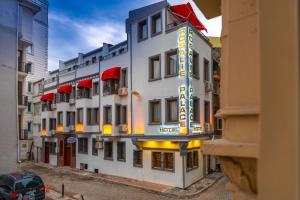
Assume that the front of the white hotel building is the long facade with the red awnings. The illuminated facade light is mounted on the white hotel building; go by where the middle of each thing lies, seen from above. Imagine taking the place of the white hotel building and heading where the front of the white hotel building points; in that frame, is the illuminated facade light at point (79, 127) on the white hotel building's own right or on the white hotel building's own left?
on the white hotel building's own right

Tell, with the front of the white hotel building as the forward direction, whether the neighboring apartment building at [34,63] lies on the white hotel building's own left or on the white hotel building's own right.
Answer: on the white hotel building's own right

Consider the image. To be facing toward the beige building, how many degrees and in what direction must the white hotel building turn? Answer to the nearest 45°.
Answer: approximately 45° to its left

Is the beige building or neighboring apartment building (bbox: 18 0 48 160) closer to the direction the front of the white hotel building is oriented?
the beige building

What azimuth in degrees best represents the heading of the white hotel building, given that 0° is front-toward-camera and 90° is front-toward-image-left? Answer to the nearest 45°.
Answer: approximately 45°
